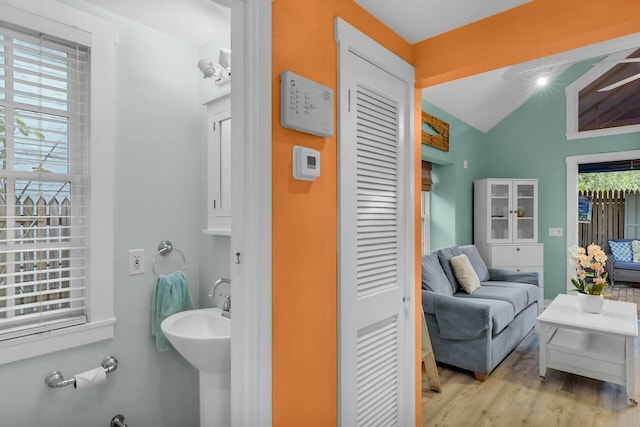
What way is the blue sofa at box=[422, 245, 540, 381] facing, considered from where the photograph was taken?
facing the viewer and to the right of the viewer

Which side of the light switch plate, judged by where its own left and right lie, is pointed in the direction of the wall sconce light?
front

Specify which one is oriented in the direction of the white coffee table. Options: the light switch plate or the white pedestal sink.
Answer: the light switch plate

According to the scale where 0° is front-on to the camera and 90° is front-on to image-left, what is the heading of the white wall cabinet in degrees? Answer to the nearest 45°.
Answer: approximately 45°

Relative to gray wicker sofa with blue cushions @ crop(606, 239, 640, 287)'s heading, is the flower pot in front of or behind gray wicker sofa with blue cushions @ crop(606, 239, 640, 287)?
in front

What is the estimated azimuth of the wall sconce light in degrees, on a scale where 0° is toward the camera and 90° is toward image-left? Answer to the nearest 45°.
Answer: approximately 45°
